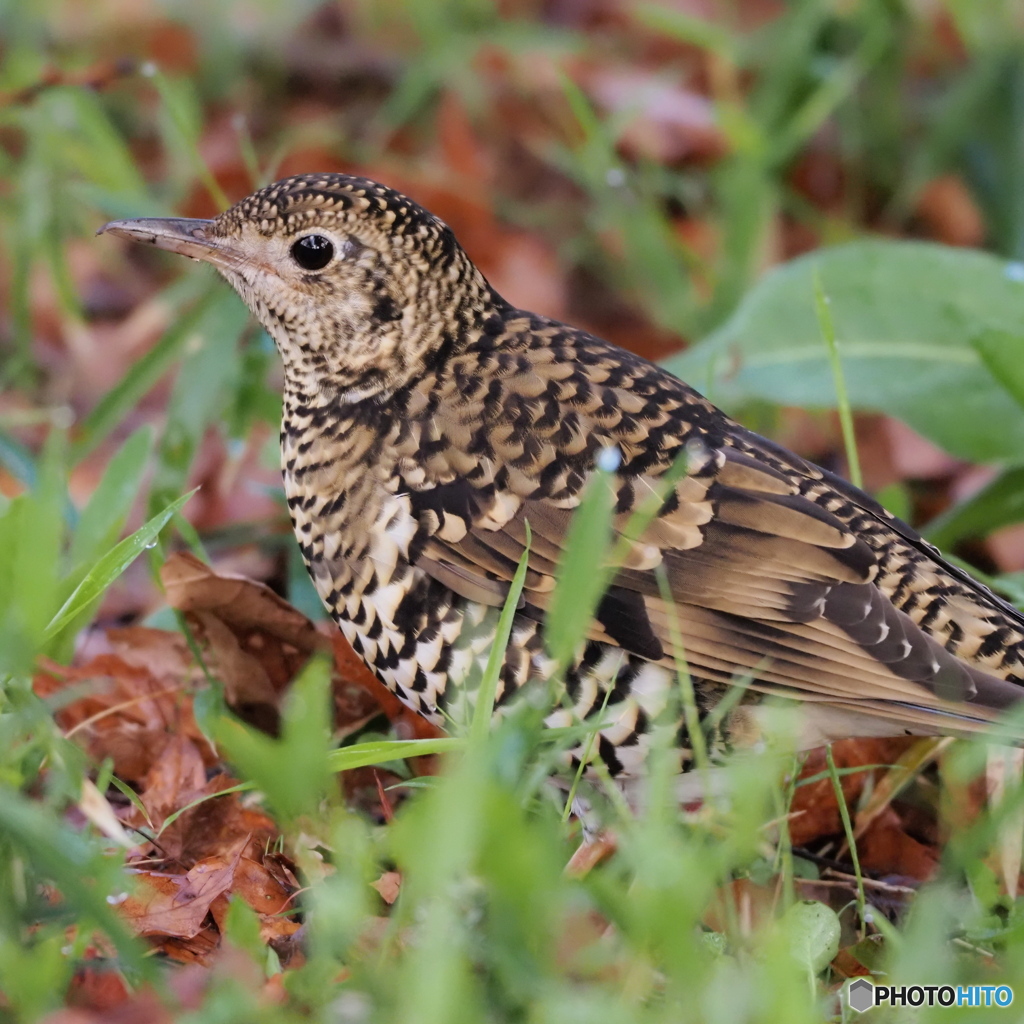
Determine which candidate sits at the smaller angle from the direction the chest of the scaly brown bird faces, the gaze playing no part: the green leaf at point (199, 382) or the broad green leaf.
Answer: the green leaf

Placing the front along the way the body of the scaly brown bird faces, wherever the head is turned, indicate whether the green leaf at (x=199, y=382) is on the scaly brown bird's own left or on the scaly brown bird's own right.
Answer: on the scaly brown bird's own right

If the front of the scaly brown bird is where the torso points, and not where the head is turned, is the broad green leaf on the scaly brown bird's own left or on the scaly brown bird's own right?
on the scaly brown bird's own right

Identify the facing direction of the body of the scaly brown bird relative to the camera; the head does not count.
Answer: to the viewer's left

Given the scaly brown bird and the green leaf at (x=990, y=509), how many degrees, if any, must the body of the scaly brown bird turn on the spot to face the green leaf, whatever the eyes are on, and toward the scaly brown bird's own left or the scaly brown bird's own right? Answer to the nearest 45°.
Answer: approximately 135° to the scaly brown bird's own right

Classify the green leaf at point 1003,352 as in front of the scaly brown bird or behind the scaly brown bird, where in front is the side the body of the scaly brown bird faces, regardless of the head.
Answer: behind
